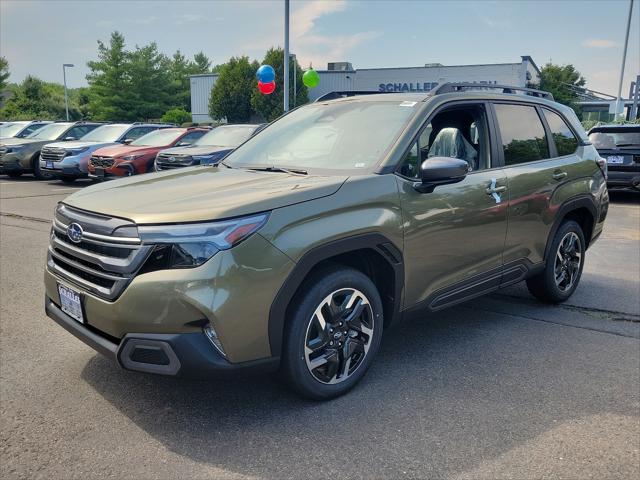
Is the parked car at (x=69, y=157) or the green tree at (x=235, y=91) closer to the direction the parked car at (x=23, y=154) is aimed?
the parked car

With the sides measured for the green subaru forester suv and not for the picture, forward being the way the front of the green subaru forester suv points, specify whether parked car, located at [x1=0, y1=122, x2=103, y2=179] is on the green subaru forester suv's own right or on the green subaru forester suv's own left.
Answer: on the green subaru forester suv's own right

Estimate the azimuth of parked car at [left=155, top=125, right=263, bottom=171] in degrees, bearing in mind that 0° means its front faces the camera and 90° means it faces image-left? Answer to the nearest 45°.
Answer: approximately 45°

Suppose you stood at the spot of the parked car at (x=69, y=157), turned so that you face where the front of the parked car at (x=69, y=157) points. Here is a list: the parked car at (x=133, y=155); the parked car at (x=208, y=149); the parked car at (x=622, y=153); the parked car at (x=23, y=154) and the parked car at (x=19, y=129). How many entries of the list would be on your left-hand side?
3

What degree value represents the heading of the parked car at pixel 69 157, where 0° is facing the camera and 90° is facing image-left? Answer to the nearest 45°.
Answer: approximately 45°
